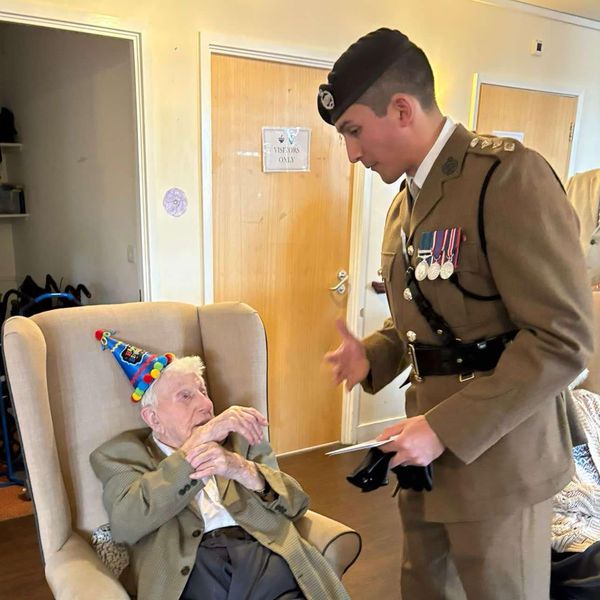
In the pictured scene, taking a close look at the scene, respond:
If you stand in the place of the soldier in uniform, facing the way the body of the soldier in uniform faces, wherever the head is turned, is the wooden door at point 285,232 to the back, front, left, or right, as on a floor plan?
right

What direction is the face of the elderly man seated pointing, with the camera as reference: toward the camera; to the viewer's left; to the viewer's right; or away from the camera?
to the viewer's right

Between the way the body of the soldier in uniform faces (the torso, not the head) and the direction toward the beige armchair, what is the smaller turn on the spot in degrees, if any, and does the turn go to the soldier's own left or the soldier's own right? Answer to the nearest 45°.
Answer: approximately 45° to the soldier's own right

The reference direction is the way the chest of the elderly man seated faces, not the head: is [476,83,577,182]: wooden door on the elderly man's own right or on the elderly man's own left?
on the elderly man's own left

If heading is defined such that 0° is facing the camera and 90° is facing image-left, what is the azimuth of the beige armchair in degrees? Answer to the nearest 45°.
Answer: approximately 315°

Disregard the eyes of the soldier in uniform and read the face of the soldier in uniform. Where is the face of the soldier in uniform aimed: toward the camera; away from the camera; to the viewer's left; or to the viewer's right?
to the viewer's left

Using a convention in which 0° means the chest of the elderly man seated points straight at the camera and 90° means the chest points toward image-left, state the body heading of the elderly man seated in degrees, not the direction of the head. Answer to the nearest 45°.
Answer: approximately 315°

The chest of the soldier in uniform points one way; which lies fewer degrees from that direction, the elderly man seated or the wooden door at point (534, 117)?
the elderly man seated

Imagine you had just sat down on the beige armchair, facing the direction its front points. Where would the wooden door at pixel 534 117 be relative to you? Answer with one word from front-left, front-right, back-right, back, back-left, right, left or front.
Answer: left

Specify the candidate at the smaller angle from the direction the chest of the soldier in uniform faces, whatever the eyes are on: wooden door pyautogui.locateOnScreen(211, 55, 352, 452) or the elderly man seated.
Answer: the elderly man seated
